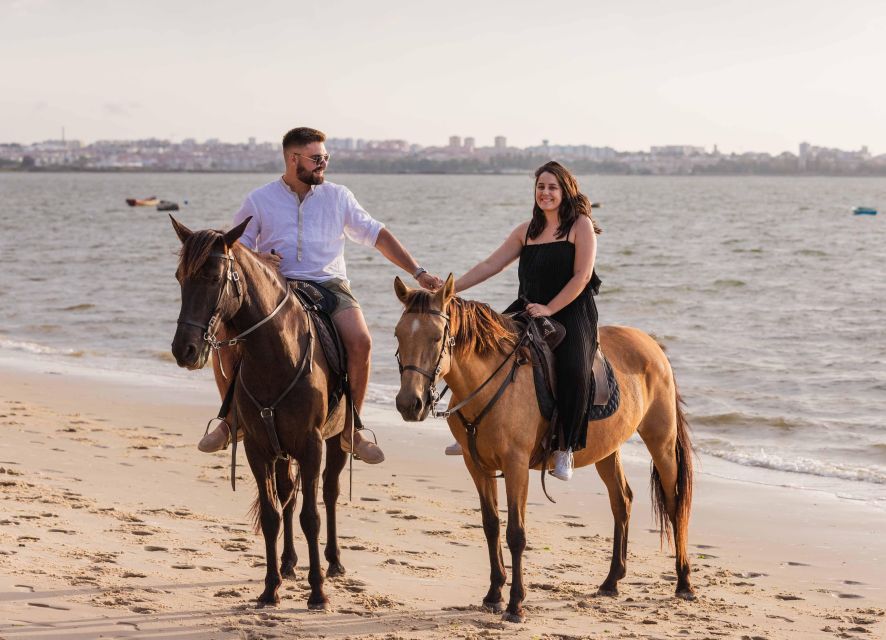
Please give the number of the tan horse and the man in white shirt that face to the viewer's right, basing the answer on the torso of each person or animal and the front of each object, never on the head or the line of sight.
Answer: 0

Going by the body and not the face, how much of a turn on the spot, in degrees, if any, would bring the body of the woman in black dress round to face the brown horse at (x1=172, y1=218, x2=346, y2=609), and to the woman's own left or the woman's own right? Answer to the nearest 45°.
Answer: approximately 45° to the woman's own right

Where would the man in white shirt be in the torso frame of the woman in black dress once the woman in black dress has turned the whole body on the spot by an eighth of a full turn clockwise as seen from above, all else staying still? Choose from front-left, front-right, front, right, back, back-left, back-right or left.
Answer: front

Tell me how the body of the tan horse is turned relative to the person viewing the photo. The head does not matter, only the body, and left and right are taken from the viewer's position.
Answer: facing the viewer and to the left of the viewer

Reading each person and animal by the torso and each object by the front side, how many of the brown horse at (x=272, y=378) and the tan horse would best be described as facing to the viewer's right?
0

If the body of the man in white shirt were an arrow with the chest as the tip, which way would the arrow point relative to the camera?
toward the camera
